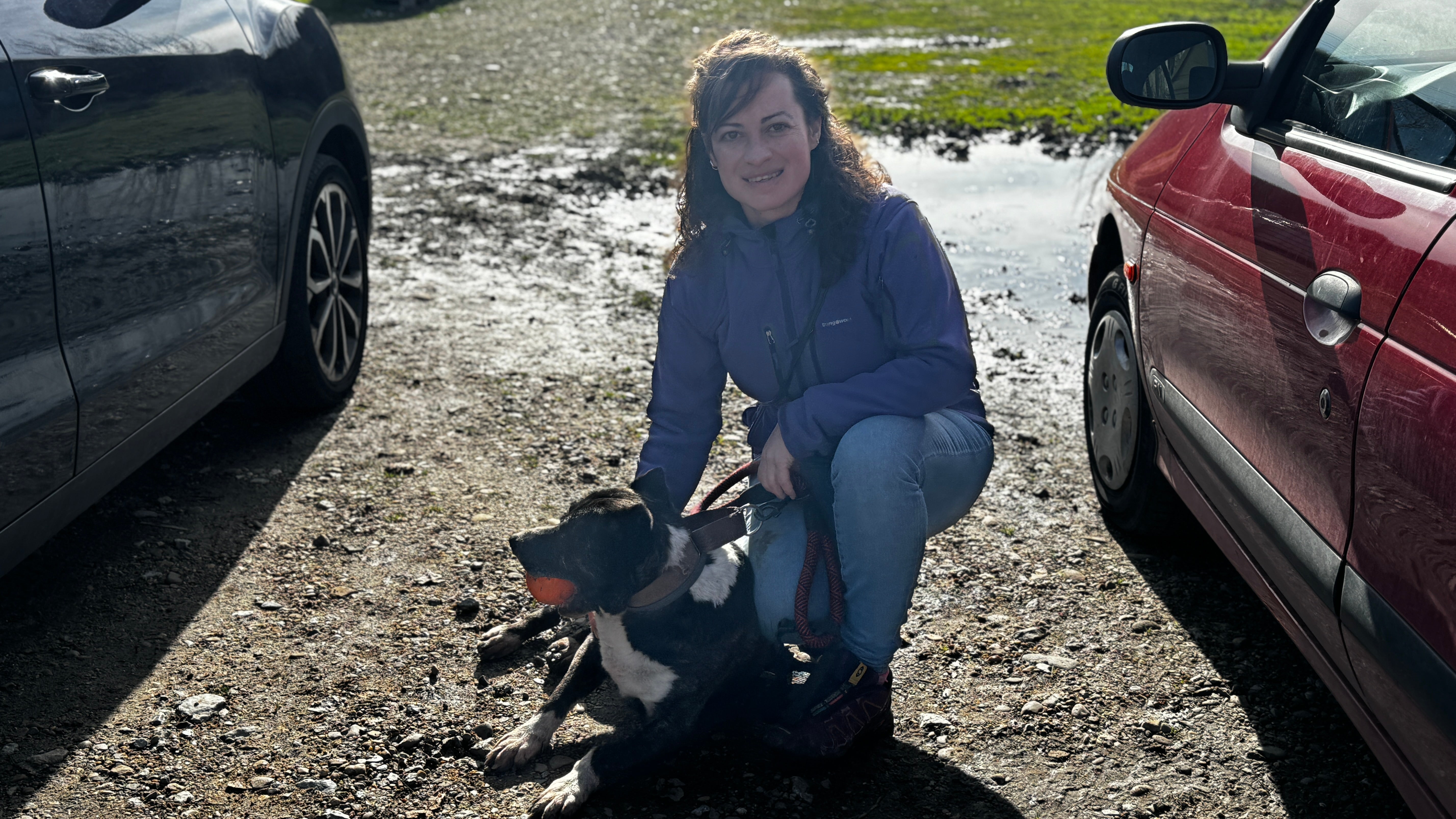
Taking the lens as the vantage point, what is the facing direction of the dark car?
facing away from the viewer and to the right of the viewer

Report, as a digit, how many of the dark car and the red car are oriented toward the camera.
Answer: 0

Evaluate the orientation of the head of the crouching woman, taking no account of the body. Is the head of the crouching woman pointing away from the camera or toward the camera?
toward the camera

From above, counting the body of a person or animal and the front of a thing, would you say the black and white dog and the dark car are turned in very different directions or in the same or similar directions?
very different directions

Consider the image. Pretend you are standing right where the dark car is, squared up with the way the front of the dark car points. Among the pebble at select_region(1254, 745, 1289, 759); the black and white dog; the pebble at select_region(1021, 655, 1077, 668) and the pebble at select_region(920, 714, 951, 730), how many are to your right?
4

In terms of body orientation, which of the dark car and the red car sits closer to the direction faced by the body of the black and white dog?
the dark car

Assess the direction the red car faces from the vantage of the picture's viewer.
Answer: facing away from the viewer and to the left of the viewer

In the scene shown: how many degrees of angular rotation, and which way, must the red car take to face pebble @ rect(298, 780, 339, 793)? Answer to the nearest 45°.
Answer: approximately 90° to its left

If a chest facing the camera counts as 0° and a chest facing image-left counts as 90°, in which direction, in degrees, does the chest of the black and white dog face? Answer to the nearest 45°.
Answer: approximately 45°

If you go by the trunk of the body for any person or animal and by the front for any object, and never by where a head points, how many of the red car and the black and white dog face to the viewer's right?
0

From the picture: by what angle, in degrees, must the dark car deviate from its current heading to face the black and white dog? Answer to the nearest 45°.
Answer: approximately 90° to its right

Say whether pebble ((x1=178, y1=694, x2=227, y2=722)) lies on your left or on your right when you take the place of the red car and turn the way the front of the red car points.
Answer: on your left
